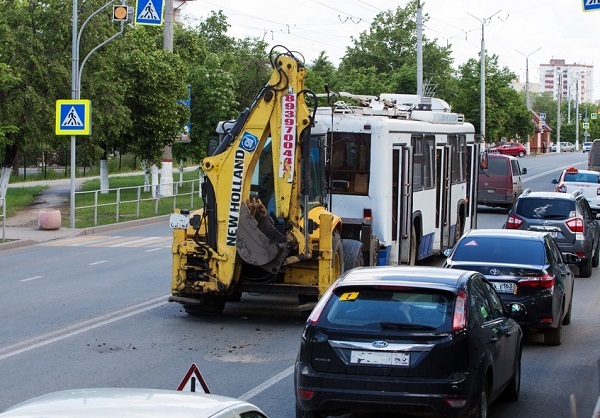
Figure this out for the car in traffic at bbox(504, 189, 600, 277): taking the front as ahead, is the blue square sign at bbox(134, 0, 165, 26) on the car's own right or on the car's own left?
on the car's own left

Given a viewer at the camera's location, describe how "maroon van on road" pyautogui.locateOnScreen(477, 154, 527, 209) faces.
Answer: facing away from the viewer

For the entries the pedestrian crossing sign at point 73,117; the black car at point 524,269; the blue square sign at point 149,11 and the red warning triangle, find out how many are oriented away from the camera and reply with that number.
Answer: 1

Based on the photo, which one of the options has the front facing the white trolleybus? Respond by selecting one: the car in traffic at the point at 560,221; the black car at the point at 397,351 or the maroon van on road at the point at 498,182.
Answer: the black car

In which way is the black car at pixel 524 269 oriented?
away from the camera

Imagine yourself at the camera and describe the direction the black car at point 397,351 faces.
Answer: facing away from the viewer

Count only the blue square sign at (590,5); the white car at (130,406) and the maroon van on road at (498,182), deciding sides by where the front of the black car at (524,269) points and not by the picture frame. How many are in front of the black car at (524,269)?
2

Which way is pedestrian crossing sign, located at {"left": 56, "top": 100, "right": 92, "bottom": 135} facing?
toward the camera

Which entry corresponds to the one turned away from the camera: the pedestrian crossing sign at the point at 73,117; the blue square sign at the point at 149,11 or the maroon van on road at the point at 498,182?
the maroon van on road

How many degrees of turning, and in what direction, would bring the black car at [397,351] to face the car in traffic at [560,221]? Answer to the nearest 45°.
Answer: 0° — it already faces it

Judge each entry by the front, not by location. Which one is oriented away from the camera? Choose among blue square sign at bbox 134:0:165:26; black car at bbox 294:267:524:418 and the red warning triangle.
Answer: the black car

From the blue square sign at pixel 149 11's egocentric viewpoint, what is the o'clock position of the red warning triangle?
The red warning triangle is roughly at 12 o'clock from the blue square sign.

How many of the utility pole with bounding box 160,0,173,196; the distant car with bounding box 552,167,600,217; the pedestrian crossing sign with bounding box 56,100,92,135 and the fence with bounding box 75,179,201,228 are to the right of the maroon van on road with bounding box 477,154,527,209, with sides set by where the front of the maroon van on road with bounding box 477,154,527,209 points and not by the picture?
1

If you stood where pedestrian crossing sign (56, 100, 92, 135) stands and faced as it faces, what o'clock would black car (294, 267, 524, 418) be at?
The black car is roughly at 12 o'clock from the pedestrian crossing sign.

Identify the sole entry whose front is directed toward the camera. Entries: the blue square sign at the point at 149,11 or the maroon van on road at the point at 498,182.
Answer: the blue square sign

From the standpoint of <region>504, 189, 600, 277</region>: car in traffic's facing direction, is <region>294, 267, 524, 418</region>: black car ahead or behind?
behind

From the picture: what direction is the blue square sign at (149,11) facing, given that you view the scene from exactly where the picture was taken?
facing the viewer
